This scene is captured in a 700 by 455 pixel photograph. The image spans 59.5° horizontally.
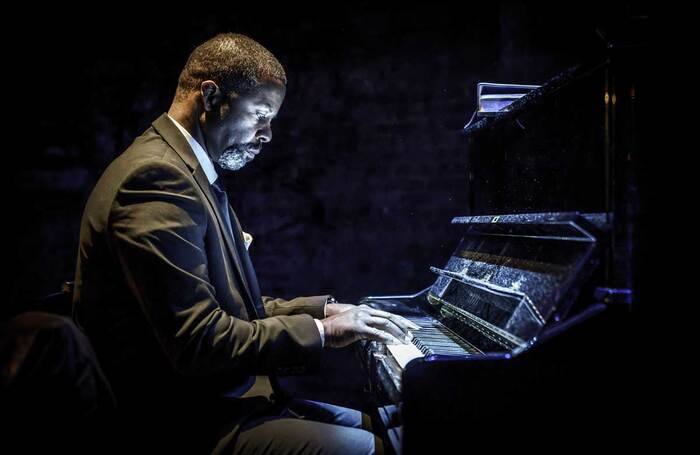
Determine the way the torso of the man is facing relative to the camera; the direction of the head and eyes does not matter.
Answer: to the viewer's right

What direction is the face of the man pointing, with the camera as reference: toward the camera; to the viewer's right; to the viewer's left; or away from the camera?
to the viewer's right

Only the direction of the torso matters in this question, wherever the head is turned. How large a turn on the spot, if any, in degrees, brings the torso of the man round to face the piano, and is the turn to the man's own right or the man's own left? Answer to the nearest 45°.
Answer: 0° — they already face it
